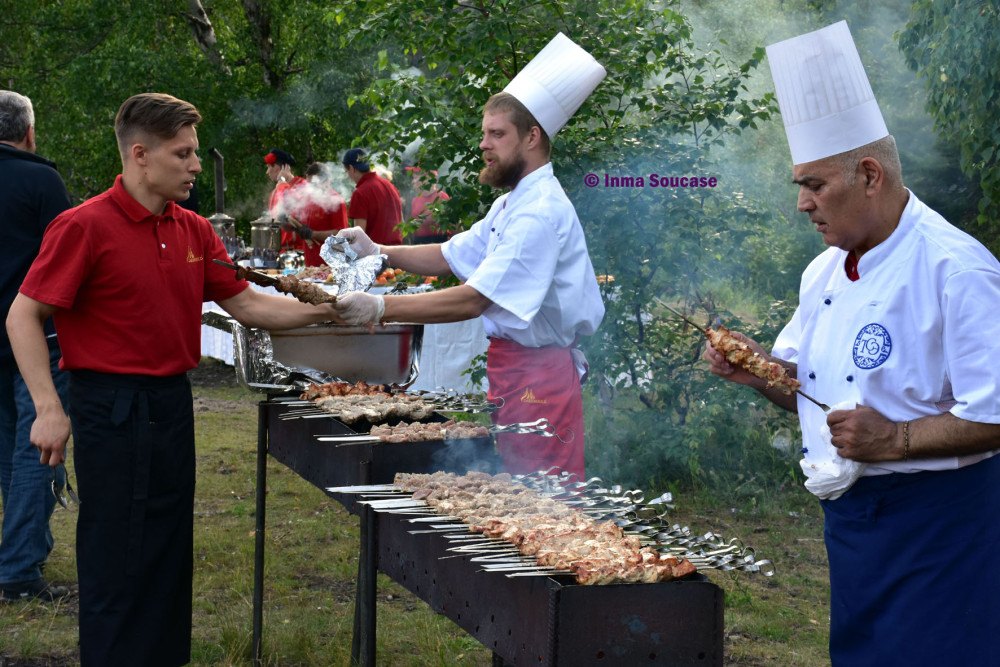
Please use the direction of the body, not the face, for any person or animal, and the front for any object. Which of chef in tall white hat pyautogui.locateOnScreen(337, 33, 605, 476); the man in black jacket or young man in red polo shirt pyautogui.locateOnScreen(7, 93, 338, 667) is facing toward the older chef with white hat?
the young man in red polo shirt

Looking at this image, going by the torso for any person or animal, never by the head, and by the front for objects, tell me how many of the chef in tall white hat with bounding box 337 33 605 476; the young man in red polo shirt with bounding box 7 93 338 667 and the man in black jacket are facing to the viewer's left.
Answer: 1

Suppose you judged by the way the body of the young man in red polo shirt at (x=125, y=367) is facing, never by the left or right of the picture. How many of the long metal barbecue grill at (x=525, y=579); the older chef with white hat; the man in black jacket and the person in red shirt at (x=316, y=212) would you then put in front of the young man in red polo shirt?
2

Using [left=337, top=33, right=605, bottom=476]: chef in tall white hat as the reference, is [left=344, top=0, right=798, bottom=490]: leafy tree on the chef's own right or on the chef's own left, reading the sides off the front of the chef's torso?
on the chef's own right

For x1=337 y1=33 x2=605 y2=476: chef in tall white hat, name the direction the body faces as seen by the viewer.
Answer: to the viewer's left

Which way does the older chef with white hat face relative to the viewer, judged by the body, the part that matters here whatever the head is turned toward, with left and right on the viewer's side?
facing the viewer and to the left of the viewer

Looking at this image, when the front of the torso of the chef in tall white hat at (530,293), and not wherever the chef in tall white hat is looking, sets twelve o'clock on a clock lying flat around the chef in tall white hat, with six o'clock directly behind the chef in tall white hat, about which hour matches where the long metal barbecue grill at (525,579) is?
The long metal barbecue grill is roughly at 9 o'clock from the chef in tall white hat.

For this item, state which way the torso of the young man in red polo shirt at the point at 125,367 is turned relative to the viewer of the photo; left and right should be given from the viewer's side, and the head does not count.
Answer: facing the viewer and to the right of the viewer

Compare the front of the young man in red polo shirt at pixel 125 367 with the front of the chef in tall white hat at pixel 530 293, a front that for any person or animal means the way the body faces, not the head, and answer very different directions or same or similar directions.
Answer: very different directions

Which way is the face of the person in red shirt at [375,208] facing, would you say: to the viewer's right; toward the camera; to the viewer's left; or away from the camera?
to the viewer's left

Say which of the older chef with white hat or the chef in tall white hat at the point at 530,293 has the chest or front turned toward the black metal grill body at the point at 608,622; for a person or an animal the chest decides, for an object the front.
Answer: the older chef with white hat

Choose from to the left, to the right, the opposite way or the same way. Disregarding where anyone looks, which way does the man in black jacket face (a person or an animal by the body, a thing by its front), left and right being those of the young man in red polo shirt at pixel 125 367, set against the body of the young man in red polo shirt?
to the left
